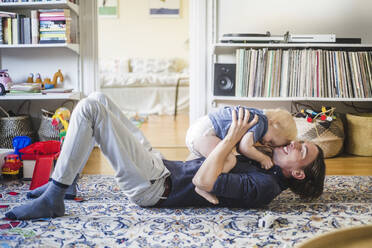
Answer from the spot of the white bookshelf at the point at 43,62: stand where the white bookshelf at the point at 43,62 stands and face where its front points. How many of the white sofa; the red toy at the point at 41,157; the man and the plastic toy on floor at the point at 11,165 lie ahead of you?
3

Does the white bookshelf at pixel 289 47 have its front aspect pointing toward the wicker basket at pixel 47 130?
no

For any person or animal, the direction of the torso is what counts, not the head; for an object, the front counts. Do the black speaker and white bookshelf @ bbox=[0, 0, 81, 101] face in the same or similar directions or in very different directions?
same or similar directions

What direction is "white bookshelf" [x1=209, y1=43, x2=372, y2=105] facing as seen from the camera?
toward the camera

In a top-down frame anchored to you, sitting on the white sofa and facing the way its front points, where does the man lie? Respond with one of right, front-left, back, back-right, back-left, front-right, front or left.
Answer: front

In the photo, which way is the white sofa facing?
toward the camera

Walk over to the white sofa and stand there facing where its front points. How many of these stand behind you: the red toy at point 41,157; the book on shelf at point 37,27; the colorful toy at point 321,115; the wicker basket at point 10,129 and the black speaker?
0

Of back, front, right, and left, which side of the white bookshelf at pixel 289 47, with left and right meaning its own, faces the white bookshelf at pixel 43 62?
right

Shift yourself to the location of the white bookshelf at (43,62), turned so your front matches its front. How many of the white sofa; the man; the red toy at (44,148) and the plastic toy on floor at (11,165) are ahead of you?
3

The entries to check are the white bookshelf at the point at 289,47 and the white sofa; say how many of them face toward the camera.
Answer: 2

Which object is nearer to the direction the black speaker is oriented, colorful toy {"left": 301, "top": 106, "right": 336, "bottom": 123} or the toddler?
the toddler

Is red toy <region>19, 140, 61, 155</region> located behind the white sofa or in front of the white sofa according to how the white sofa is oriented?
in front

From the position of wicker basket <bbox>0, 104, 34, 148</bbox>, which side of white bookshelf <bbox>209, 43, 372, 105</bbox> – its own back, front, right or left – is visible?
right

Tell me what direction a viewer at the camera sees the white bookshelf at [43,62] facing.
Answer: facing the viewer

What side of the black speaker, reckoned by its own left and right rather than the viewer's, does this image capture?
front

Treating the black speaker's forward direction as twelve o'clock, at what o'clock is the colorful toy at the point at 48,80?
The colorful toy is roughly at 3 o'clock from the black speaker.

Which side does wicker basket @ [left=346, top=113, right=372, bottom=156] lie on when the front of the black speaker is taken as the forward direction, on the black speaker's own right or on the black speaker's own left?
on the black speaker's own left
